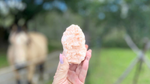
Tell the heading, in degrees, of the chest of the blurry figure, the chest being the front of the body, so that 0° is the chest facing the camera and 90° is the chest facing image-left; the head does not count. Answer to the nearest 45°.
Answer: approximately 45°
